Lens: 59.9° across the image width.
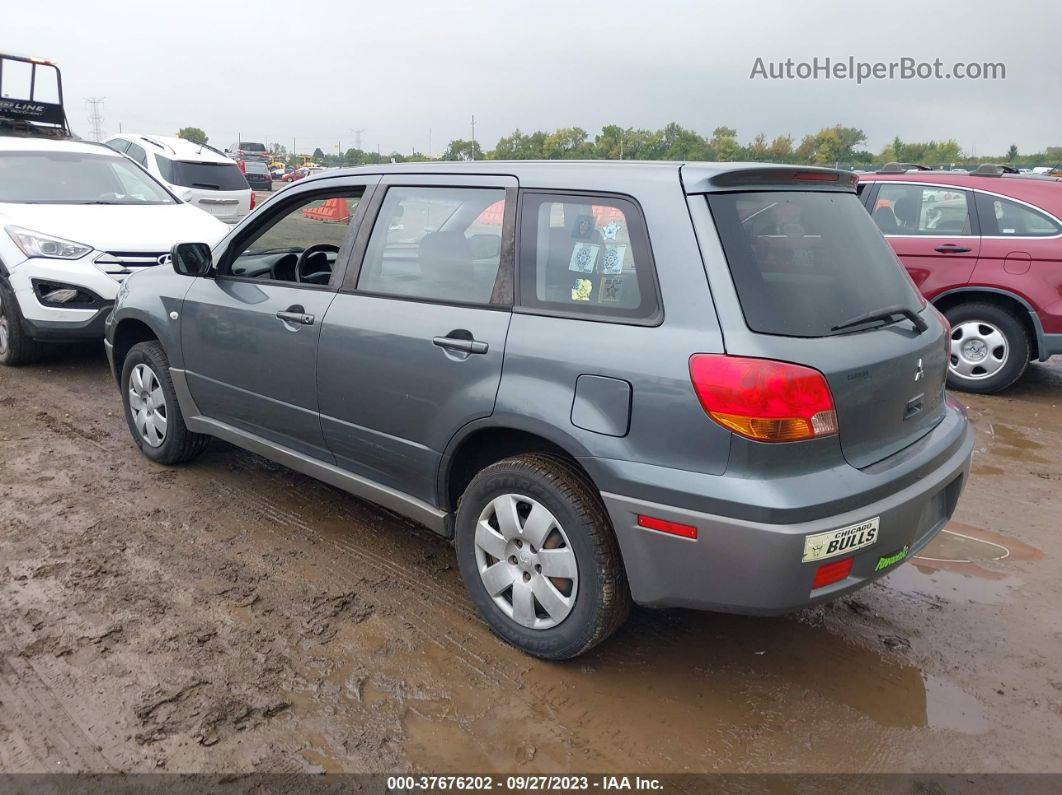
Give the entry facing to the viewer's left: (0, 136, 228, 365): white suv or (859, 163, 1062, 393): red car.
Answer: the red car

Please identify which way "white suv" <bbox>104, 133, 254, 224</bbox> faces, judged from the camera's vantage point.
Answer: facing away from the viewer and to the left of the viewer

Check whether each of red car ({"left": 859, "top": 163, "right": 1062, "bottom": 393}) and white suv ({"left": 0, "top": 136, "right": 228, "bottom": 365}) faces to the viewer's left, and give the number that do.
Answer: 1

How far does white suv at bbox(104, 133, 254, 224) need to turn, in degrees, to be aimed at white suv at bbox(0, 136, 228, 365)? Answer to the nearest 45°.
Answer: approximately 135° to its left

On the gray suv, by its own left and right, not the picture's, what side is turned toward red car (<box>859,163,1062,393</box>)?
right

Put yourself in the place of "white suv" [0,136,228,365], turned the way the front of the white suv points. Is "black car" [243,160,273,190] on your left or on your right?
on your left

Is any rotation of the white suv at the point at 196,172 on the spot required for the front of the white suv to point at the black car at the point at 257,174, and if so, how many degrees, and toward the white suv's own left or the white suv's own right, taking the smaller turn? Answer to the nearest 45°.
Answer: approximately 45° to the white suv's own right

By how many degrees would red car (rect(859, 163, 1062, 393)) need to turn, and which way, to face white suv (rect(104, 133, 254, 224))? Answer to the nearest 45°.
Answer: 0° — it already faces it

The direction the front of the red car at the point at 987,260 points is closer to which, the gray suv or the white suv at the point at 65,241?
the white suv

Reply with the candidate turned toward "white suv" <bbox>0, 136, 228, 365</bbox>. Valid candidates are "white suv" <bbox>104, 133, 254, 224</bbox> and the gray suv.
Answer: the gray suv

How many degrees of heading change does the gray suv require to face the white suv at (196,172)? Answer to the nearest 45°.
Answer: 0° — it already faces it

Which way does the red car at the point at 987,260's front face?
to the viewer's left
